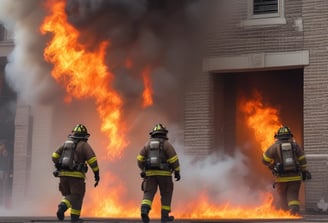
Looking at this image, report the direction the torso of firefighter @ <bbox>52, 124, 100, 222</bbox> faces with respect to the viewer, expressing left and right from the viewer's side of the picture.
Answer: facing away from the viewer and to the right of the viewer

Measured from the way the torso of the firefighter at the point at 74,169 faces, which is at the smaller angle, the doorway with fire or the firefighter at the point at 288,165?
the doorway with fire

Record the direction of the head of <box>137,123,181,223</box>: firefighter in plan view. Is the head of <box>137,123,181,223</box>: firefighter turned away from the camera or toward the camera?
away from the camera

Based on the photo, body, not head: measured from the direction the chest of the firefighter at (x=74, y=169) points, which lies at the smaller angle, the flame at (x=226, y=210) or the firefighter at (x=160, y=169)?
the flame

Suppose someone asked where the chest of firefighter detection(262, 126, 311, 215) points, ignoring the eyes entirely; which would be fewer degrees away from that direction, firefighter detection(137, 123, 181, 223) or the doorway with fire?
the doorway with fire

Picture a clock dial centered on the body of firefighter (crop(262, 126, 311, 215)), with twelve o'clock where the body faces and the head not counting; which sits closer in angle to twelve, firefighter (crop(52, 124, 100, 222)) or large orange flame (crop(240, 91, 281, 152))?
the large orange flame

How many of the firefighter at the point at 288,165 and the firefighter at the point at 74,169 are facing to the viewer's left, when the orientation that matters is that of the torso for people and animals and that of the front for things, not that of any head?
0

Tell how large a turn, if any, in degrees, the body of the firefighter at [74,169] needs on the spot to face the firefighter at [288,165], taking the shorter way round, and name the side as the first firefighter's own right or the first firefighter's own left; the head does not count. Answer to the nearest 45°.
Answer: approximately 45° to the first firefighter's own right

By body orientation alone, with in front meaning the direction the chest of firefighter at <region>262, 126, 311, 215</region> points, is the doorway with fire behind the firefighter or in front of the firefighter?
in front

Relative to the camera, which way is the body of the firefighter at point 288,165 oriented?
away from the camera

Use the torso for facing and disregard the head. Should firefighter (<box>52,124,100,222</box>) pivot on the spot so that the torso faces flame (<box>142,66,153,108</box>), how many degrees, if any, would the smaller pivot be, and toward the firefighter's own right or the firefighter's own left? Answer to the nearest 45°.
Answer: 0° — they already face it
